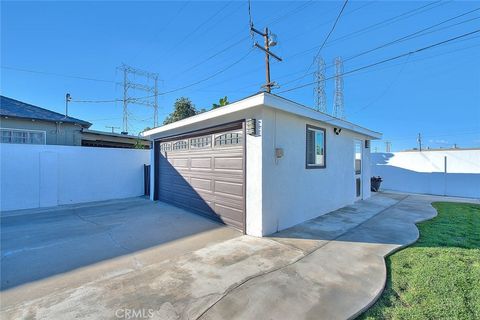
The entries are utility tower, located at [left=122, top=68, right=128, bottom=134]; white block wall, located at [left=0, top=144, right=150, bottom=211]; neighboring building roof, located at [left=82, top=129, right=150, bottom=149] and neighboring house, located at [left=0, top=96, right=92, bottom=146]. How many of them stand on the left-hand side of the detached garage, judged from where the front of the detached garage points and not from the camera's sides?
0

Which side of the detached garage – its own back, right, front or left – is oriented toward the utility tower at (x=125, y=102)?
right

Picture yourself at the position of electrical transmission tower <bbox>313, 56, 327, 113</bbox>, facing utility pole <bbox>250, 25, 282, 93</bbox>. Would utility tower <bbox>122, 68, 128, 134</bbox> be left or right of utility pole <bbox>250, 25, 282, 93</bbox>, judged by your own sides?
right

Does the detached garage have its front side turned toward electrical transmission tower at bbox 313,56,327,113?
no

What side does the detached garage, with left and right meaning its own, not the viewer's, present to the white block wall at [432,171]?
back

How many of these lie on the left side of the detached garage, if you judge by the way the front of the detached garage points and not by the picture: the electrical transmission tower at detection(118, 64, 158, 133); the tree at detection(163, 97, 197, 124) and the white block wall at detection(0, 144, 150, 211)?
0

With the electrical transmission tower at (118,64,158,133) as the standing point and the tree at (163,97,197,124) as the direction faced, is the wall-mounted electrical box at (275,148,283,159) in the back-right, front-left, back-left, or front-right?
front-right

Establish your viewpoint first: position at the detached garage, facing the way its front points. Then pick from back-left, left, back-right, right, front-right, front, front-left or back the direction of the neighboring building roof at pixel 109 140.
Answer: right

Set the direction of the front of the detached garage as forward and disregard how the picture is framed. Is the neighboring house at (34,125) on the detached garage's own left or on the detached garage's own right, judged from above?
on the detached garage's own right

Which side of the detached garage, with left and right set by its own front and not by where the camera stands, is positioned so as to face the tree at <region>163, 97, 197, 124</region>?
right

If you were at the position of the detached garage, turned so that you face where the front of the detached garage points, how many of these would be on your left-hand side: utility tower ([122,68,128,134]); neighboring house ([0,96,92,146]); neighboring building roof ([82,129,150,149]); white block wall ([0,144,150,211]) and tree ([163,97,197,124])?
0

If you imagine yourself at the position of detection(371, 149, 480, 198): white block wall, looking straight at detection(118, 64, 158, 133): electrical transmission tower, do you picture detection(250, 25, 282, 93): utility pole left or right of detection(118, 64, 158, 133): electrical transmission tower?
left

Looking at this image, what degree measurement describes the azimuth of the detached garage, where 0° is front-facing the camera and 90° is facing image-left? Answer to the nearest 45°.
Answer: approximately 45°

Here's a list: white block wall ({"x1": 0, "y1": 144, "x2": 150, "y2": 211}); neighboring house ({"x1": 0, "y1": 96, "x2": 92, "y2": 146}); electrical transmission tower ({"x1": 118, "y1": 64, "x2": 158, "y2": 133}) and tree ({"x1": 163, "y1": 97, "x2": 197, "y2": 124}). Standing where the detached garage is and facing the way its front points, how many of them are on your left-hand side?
0

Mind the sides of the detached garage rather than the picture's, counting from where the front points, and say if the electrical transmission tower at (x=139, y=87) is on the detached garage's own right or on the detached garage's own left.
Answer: on the detached garage's own right

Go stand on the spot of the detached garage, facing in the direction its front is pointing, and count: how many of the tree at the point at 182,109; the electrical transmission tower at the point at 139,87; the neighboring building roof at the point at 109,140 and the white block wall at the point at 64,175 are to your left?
0
